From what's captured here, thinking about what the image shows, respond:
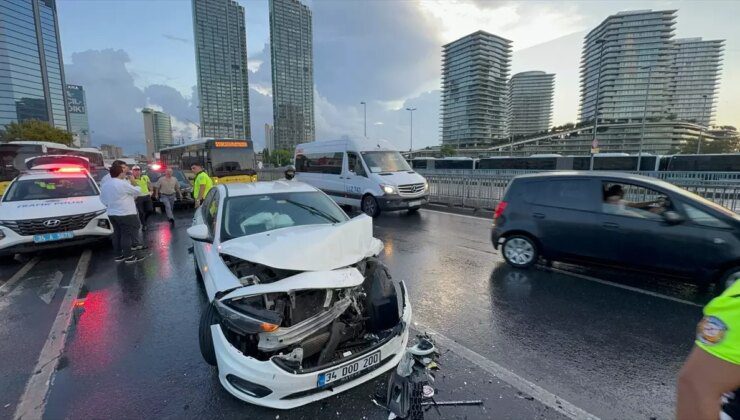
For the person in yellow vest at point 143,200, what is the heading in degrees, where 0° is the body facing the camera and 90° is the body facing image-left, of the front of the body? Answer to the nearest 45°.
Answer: approximately 45°

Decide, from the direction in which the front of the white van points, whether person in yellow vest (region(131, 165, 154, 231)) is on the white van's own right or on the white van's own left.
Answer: on the white van's own right

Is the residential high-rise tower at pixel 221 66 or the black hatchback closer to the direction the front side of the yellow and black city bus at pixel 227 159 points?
the black hatchback

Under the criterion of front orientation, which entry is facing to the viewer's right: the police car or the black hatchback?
the black hatchback

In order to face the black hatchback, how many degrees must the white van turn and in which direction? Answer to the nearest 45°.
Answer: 0° — it already faces it

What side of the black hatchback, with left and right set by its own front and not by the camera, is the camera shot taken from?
right

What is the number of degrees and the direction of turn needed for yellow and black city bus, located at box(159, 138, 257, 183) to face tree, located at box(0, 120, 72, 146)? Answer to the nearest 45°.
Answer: approximately 180°

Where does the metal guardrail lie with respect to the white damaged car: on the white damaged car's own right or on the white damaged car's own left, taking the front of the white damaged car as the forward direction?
on the white damaged car's own left

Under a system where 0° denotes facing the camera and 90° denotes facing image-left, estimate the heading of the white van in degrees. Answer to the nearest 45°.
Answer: approximately 315°

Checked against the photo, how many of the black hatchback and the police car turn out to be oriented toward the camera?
1

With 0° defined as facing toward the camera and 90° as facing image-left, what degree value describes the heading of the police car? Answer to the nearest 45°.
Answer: approximately 0°
